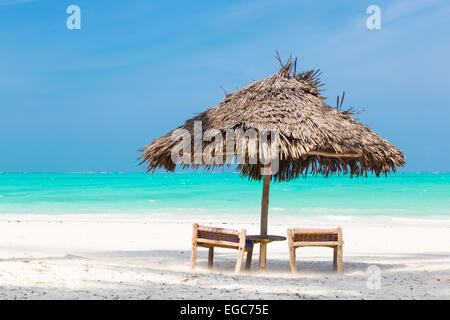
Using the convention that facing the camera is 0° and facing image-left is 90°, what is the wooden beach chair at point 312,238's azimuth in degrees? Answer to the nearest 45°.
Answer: approximately 180°

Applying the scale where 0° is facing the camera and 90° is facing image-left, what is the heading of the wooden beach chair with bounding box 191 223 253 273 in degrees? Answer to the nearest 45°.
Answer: approximately 225°

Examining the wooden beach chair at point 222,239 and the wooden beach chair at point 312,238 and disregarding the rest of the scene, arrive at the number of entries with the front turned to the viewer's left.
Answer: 0

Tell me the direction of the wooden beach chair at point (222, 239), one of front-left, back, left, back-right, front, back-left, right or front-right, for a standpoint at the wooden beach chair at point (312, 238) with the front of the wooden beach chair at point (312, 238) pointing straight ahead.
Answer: left
